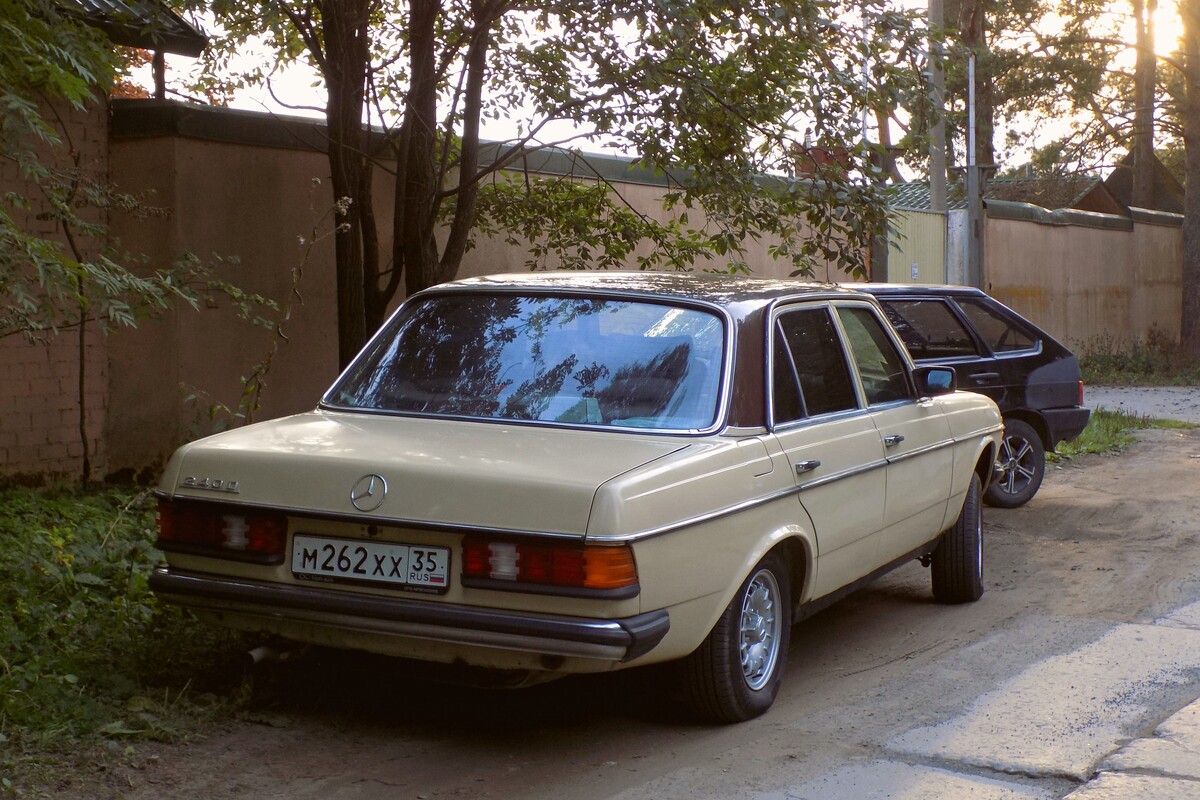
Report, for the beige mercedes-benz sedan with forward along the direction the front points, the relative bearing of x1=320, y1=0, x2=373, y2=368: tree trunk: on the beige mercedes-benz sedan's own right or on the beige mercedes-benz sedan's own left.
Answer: on the beige mercedes-benz sedan's own left

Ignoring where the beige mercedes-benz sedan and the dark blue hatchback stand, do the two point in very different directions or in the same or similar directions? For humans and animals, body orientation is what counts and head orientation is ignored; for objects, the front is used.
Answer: very different directions

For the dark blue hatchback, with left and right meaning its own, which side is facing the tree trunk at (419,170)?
front

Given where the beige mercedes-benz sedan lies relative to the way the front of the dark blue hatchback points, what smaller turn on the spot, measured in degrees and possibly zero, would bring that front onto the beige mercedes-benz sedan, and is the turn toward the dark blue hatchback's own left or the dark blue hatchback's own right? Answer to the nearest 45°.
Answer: approximately 45° to the dark blue hatchback's own left

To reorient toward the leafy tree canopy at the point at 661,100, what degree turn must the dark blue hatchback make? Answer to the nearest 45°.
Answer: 0° — it already faces it

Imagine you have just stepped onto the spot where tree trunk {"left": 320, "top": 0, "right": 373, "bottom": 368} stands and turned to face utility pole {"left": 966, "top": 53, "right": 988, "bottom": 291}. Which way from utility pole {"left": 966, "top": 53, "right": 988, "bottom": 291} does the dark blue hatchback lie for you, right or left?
right

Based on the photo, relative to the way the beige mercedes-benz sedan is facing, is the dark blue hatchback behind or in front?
in front

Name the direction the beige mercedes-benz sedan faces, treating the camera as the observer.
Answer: facing away from the viewer and to the right of the viewer

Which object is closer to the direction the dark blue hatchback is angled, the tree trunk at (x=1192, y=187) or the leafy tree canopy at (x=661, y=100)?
the leafy tree canopy

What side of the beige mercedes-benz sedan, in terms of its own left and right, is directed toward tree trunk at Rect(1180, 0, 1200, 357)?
front
